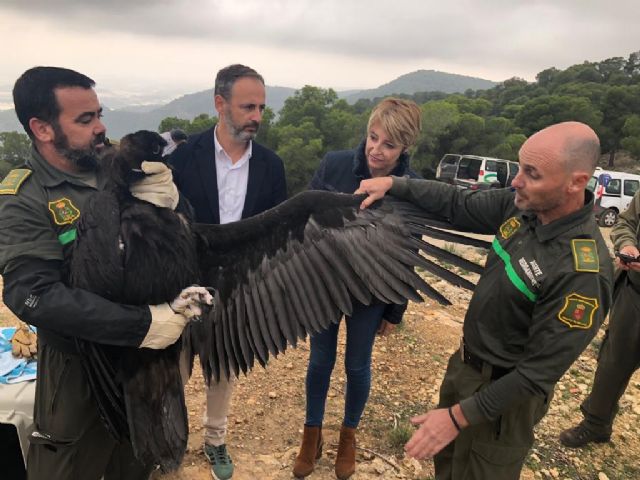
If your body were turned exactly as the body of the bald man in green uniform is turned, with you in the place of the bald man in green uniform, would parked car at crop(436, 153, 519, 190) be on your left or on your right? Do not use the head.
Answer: on your right

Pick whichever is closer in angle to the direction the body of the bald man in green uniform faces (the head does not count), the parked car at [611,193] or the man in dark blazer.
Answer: the man in dark blazer

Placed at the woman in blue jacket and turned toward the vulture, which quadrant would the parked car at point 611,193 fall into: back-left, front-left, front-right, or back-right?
back-right

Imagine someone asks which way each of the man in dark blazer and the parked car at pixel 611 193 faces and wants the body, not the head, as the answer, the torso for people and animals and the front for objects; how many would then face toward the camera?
1

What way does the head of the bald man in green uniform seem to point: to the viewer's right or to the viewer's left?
to the viewer's left

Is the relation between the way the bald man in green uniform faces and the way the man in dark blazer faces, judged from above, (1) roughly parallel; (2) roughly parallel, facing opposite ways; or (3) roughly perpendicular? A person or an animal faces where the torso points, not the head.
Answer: roughly perpendicular

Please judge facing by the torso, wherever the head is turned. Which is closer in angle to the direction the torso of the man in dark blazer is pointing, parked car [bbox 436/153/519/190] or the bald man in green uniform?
the bald man in green uniform

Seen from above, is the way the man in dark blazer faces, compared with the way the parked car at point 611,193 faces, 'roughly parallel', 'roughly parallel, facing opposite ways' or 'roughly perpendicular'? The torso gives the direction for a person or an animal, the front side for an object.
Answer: roughly perpendicular

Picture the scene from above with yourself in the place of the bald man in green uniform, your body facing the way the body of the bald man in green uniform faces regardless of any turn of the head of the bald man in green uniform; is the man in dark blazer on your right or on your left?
on your right
